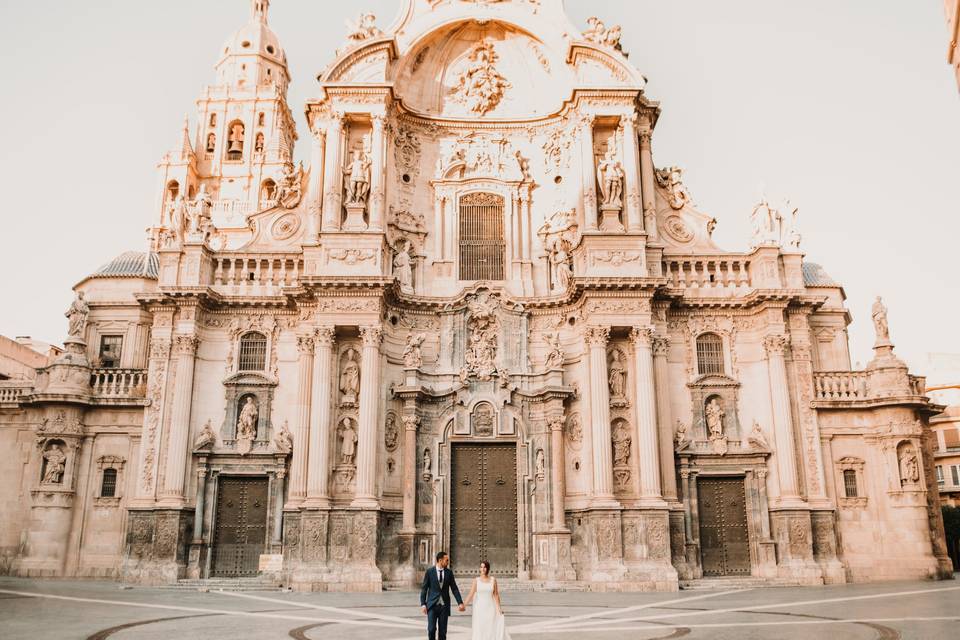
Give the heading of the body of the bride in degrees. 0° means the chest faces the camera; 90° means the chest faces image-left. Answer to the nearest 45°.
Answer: approximately 0°

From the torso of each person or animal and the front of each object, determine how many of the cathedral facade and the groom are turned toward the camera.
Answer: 2

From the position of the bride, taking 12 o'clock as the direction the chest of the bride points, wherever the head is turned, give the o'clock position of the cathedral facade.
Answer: The cathedral facade is roughly at 6 o'clock from the bride.

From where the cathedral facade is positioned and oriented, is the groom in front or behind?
in front

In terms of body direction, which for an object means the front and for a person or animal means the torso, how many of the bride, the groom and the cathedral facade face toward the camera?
3

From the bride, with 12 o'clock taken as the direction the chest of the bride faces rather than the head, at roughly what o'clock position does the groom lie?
The groom is roughly at 4 o'clock from the bride.

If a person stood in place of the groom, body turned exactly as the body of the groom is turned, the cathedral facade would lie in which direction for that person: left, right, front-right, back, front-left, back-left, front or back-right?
back

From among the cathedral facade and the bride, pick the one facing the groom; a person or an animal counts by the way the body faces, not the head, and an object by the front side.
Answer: the cathedral facade

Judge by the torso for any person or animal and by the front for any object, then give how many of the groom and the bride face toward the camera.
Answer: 2

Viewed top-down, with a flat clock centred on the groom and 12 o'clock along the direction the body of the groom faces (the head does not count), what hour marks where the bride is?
The bride is roughly at 10 o'clock from the groom.

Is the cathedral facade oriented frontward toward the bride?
yes
